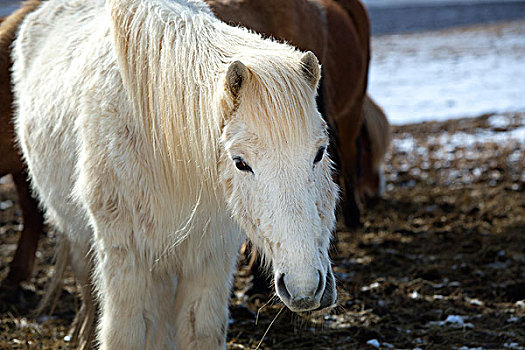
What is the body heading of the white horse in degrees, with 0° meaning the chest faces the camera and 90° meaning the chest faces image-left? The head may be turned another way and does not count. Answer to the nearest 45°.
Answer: approximately 315°

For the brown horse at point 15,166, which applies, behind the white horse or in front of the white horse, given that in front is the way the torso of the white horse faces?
behind

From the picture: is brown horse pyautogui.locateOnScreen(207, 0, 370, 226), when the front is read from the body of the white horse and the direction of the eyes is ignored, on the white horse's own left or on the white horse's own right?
on the white horse's own left
